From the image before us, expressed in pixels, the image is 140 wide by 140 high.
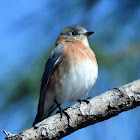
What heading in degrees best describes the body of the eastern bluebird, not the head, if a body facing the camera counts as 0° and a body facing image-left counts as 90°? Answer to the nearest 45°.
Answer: approximately 315°
